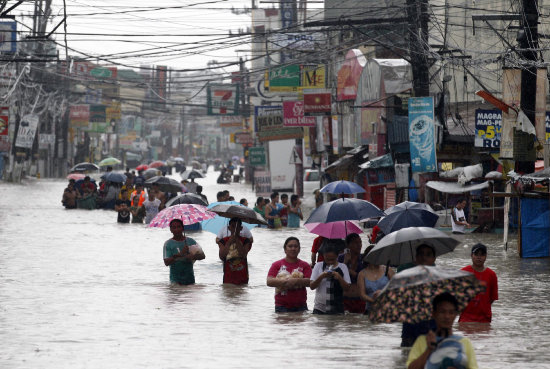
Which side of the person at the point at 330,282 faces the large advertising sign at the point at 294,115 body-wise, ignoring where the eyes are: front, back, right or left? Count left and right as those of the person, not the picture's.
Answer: back

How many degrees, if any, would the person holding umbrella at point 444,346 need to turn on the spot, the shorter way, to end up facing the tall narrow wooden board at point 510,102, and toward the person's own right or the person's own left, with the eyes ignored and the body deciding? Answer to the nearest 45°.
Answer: approximately 180°

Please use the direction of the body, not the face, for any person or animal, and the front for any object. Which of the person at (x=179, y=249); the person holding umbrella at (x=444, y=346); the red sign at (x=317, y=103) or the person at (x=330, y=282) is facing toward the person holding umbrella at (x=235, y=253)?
the red sign

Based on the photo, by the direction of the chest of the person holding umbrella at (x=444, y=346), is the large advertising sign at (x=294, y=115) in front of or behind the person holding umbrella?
behind

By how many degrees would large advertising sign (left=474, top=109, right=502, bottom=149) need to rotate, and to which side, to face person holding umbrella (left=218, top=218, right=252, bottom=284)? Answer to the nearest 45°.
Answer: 0° — it already faces them

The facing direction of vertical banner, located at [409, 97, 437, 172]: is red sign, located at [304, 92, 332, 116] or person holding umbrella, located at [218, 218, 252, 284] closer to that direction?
the person holding umbrella
